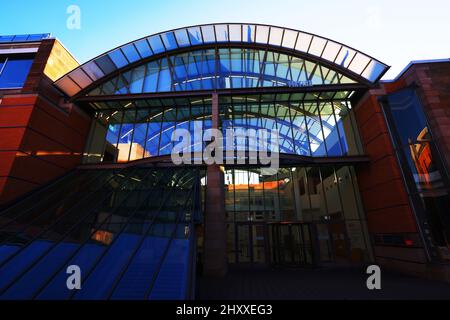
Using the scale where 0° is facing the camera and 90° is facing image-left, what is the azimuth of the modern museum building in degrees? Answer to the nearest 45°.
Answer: approximately 0°
